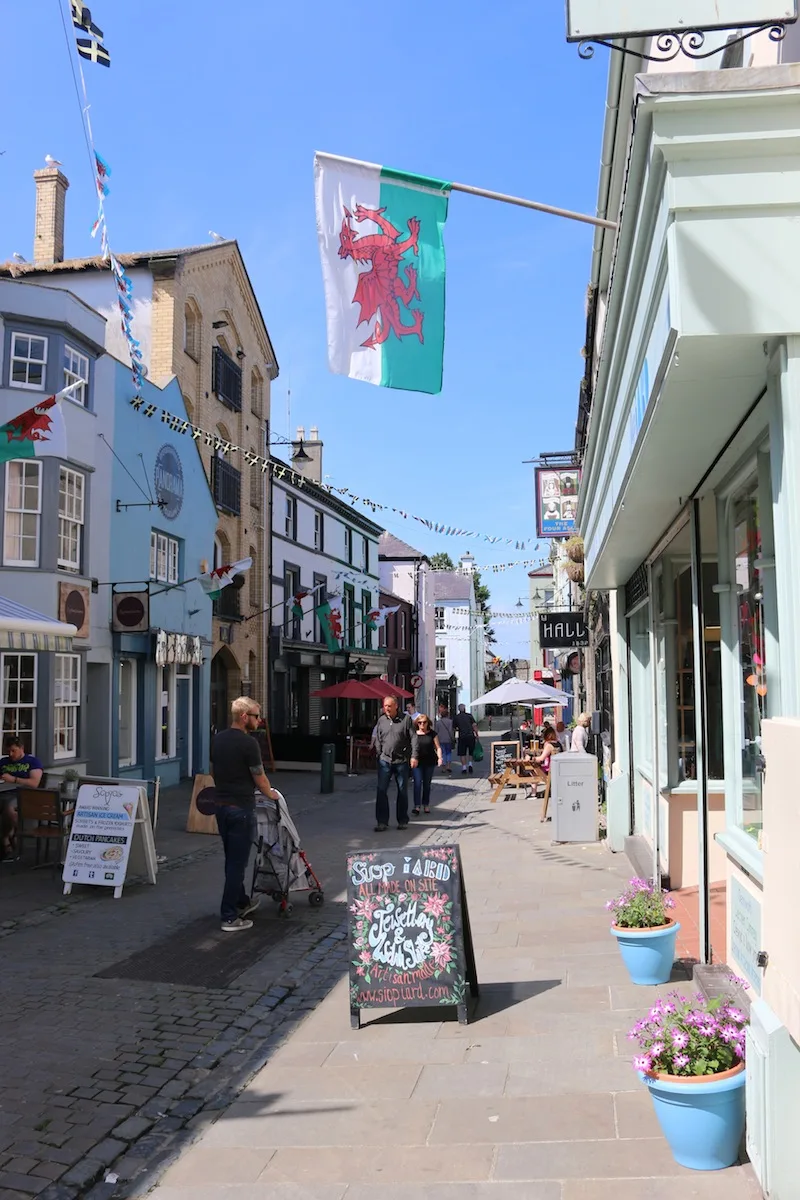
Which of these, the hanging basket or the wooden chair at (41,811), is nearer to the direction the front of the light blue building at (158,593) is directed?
the hanging basket

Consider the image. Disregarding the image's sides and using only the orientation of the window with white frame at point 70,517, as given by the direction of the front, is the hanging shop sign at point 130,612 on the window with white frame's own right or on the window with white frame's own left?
on the window with white frame's own left

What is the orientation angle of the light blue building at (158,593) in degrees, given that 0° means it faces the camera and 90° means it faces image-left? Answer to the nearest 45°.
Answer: approximately 315°

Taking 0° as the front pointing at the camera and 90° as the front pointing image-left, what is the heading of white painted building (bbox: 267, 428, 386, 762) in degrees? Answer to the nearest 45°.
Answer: approximately 315°

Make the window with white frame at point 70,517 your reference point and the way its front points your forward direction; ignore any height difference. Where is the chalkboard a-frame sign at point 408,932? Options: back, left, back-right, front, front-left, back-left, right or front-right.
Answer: front-right

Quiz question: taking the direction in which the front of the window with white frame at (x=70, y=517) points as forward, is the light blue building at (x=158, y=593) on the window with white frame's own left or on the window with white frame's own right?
on the window with white frame's own left

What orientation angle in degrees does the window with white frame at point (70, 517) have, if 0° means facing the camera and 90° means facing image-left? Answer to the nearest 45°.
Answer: approximately 315°
